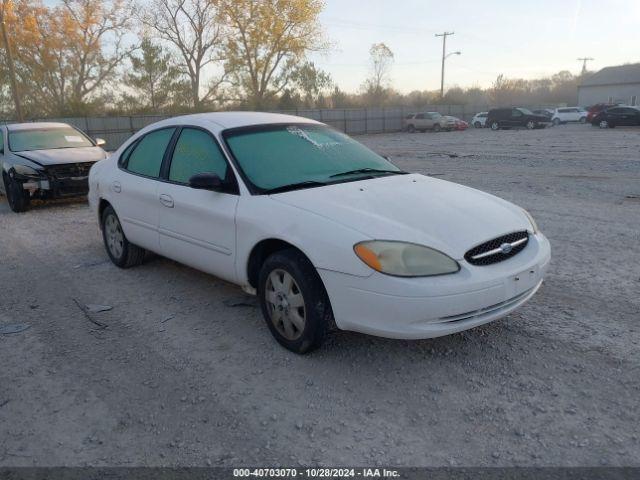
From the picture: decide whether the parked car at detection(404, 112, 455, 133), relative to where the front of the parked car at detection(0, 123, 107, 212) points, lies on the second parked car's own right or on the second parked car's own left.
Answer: on the second parked car's own left

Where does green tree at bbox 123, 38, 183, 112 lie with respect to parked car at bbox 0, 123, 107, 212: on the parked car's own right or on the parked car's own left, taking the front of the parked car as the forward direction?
on the parked car's own left

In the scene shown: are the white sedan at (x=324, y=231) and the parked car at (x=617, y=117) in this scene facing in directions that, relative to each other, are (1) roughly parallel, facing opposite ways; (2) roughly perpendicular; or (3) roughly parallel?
roughly parallel, facing opposite ways

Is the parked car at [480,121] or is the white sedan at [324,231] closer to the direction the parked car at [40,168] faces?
the white sedan

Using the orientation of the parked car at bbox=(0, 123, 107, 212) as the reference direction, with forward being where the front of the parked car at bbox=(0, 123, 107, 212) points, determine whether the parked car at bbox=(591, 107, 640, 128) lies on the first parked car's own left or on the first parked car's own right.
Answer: on the first parked car's own left

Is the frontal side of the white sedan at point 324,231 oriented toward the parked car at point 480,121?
no

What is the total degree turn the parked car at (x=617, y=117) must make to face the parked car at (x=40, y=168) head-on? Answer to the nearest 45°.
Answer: approximately 90° to its left

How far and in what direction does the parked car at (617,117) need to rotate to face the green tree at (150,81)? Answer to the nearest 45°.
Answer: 0° — it already faces it

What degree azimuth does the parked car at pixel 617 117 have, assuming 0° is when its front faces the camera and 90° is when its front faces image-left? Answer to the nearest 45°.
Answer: approximately 90°

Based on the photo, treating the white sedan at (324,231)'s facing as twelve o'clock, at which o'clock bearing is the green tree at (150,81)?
The green tree is roughly at 7 o'clock from the white sedan.

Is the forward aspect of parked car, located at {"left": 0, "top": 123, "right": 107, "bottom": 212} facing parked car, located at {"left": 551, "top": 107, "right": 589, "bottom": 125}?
no

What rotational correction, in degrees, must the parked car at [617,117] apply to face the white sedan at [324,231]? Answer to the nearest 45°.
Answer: approximately 90° to its left

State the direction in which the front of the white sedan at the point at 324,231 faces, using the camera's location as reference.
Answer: facing the viewer and to the right of the viewer
